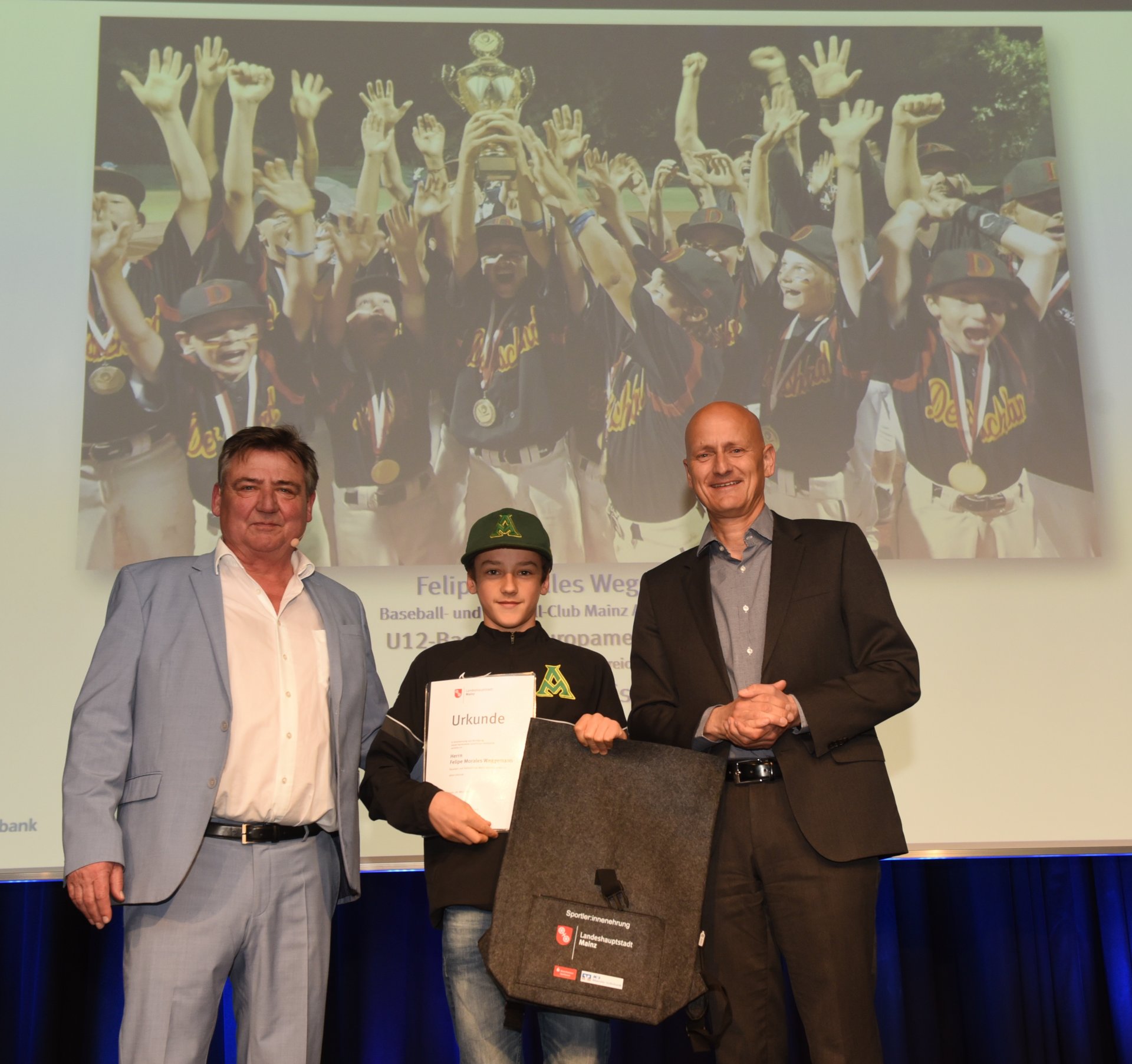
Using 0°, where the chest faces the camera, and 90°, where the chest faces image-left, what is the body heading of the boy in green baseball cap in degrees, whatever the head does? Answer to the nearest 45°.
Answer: approximately 0°

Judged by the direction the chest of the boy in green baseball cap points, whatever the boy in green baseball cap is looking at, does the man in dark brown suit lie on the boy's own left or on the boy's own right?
on the boy's own left
